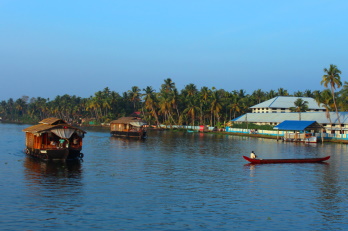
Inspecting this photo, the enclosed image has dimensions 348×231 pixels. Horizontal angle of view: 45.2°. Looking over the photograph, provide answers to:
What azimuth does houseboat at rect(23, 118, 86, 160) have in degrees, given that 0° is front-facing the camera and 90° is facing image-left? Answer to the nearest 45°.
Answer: approximately 315°
